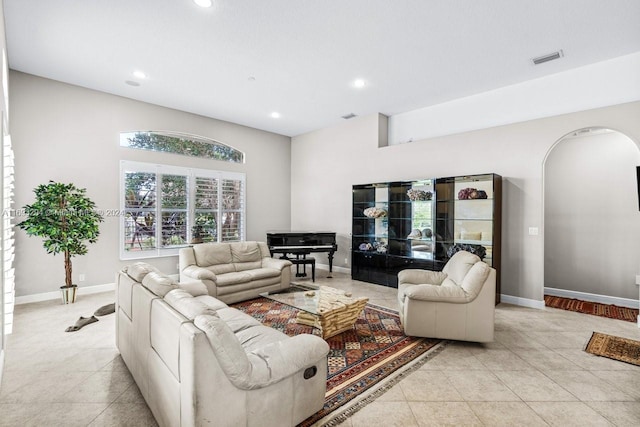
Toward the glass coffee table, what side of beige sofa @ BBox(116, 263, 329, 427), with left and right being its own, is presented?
front

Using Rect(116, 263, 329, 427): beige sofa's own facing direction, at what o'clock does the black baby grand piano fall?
The black baby grand piano is roughly at 11 o'clock from the beige sofa.

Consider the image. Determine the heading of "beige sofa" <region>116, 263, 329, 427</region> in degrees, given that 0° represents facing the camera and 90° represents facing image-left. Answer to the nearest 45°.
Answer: approximately 225°

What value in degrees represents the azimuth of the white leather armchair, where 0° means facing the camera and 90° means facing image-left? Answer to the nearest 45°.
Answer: approximately 90°

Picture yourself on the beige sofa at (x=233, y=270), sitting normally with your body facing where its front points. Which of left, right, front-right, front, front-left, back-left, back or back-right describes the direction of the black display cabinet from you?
front-left

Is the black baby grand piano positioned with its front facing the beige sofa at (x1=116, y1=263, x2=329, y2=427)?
yes

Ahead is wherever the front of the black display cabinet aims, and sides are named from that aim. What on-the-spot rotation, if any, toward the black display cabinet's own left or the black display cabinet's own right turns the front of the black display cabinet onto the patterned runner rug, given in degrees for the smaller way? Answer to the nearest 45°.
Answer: approximately 135° to the black display cabinet's own left

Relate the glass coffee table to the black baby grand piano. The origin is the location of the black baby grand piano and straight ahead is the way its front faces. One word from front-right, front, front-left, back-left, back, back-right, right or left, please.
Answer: front

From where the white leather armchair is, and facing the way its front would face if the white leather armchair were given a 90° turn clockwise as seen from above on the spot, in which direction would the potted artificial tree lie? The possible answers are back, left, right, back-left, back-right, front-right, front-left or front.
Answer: left

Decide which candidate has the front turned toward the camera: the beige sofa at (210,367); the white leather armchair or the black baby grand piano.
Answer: the black baby grand piano

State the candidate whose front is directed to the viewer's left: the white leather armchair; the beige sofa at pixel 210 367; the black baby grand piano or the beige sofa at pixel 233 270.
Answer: the white leather armchair

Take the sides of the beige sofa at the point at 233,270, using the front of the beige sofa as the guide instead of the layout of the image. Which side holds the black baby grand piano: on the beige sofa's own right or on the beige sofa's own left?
on the beige sofa's own left

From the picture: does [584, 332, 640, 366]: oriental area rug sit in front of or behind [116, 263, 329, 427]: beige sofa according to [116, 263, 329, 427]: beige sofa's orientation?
in front

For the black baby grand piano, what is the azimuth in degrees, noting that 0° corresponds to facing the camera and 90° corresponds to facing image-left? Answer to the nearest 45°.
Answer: approximately 0°

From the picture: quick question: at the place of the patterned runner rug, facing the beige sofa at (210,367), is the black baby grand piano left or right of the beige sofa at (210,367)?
right
